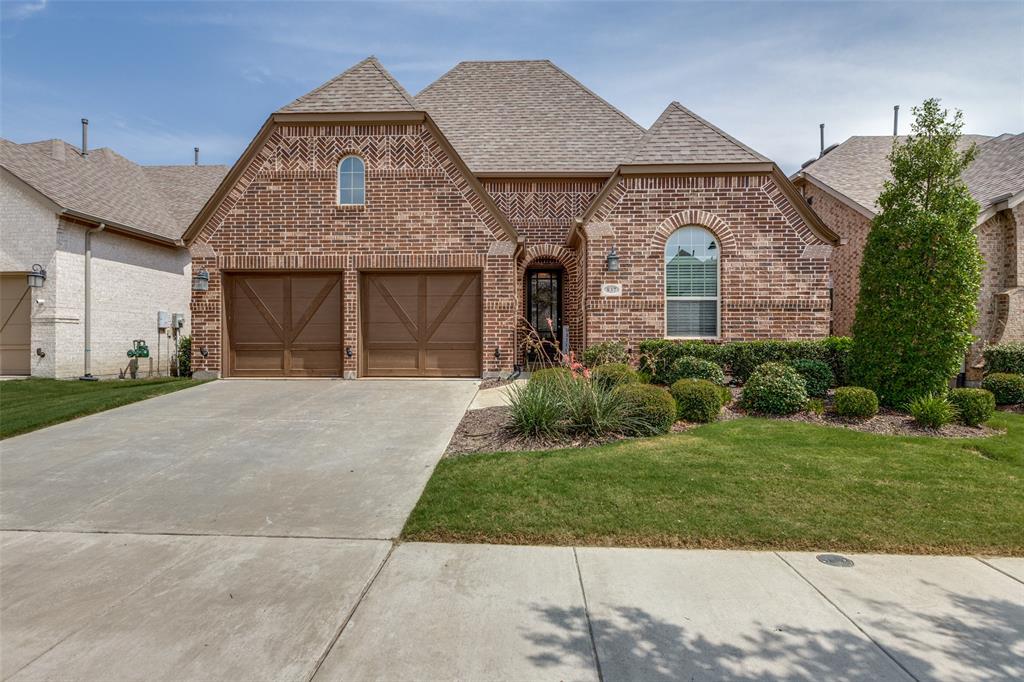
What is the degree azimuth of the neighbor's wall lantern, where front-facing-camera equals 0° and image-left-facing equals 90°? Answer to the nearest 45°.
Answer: approximately 45°

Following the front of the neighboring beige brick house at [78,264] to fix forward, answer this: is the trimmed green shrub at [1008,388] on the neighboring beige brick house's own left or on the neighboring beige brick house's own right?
on the neighboring beige brick house's own left

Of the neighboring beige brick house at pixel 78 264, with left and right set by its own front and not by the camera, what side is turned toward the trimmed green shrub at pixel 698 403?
left

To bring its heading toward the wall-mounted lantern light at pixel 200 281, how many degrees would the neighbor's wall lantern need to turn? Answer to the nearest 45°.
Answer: approximately 90° to its left

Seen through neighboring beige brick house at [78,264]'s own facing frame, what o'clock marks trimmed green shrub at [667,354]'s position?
The trimmed green shrub is roughly at 9 o'clock from the neighboring beige brick house.

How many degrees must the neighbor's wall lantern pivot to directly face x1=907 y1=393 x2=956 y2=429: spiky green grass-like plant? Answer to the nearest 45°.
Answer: approximately 90° to its left

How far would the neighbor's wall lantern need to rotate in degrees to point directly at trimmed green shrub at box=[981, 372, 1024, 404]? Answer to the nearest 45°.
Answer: approximately 90° to its left

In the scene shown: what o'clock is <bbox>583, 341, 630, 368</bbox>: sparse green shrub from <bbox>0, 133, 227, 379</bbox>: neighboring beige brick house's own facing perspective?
The sparse green shrub is roughly at 9 o'clock from the neighboring beige brick house.

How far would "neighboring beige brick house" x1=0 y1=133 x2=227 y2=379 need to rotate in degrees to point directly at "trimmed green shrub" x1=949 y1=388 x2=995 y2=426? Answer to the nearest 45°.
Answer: approximately 90° to its left
